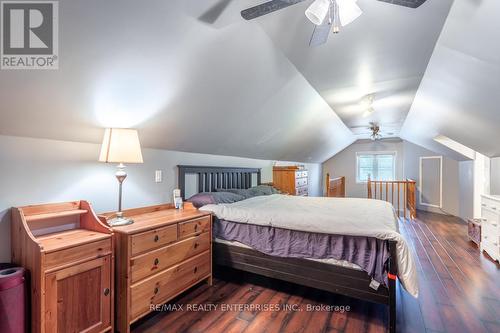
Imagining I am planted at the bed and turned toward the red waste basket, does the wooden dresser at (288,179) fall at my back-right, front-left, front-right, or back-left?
back-right

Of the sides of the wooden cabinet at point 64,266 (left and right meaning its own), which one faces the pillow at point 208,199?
left

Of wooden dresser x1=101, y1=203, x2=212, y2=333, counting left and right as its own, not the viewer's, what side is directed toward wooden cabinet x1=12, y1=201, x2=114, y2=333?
right

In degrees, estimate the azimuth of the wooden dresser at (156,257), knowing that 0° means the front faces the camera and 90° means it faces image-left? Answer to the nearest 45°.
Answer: approximately 315°

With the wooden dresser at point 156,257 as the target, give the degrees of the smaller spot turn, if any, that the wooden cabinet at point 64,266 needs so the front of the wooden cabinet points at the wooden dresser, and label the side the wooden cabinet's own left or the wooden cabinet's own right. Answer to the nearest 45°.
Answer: approximately 45° to the wooden cabinet's own left

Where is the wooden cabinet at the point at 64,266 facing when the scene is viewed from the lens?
facing the viewer and to the right of the viewer

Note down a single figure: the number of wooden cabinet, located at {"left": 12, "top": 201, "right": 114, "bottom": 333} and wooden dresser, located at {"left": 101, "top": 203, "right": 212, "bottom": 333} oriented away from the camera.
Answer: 0

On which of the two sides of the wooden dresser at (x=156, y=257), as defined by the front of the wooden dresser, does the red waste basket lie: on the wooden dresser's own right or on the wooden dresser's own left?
on the wooden dresser's own right
